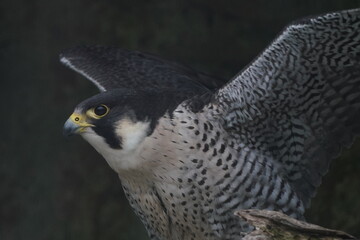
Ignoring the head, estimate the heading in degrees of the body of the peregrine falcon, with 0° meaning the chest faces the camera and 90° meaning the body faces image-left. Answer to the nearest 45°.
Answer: approximately 45°
